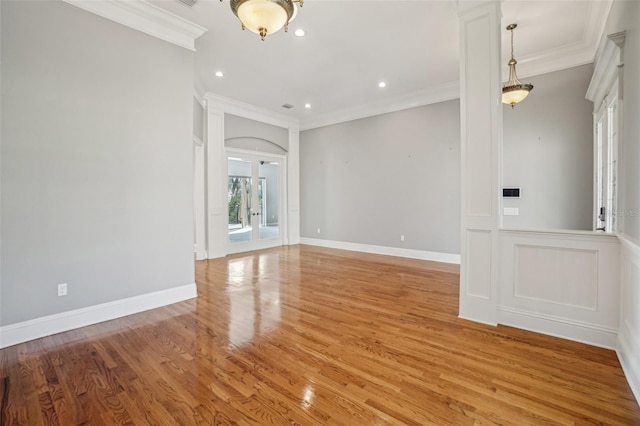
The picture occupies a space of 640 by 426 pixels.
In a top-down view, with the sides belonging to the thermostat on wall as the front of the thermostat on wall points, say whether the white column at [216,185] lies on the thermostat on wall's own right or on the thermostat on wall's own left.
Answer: on the thermostat on wall's own right

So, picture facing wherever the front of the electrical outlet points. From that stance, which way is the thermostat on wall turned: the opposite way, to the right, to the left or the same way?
to the right

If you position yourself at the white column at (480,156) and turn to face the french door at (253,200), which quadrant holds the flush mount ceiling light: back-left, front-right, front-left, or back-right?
front-left

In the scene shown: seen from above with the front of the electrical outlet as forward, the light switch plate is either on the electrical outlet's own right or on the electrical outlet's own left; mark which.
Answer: on the electrical outlet's own left

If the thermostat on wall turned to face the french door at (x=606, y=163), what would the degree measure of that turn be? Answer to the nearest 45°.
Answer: approximately 45° to its left

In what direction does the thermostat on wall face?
toward the camera

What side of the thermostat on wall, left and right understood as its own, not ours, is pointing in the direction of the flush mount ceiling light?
front

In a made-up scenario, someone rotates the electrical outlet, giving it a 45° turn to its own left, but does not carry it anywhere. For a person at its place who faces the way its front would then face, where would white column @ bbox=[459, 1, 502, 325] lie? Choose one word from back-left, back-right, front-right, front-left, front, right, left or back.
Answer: front

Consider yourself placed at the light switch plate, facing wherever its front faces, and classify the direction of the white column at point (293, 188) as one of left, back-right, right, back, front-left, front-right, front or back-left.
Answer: right

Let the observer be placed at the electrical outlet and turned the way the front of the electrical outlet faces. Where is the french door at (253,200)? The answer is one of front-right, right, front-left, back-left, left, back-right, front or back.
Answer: back-left

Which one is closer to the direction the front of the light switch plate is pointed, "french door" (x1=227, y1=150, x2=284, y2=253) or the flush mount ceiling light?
the flush mount ceiling light

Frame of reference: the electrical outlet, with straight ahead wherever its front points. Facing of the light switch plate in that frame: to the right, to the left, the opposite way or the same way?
to the right

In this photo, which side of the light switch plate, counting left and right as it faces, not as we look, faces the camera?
front

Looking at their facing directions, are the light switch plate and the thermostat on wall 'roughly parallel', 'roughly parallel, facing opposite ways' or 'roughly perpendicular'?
roughly parallel

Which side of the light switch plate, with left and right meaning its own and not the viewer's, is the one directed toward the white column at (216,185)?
right
